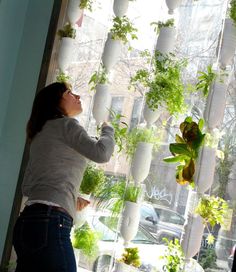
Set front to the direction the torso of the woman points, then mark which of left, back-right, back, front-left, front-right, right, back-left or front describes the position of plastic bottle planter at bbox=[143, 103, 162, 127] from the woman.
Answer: front

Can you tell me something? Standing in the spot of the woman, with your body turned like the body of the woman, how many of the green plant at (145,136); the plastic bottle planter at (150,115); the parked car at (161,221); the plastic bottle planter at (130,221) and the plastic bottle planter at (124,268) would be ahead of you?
5

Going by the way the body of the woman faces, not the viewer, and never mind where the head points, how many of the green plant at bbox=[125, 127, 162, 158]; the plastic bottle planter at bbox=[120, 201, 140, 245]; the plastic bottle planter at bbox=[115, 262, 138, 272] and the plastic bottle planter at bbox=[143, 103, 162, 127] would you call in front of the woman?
4

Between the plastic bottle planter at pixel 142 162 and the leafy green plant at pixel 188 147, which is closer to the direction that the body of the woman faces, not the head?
the plastic bottle planter

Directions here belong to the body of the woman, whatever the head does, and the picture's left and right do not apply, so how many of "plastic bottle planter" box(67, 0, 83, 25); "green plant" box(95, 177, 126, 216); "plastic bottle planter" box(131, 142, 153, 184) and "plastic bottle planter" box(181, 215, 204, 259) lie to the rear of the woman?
0

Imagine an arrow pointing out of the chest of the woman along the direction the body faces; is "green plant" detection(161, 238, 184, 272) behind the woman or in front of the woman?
in front

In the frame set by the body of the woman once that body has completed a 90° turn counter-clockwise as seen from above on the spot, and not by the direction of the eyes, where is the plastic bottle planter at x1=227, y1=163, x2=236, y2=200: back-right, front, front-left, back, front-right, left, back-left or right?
back-right

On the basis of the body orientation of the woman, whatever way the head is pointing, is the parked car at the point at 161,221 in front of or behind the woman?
in front

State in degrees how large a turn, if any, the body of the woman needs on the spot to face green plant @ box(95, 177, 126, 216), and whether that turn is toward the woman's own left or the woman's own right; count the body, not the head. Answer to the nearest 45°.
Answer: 0° — they already face it

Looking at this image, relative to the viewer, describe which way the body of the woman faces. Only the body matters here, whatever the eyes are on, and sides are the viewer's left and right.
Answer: facing away from the viewer and to the right of the viewer

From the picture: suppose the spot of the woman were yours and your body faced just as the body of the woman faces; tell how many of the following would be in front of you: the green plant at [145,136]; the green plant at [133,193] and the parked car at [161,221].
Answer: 3

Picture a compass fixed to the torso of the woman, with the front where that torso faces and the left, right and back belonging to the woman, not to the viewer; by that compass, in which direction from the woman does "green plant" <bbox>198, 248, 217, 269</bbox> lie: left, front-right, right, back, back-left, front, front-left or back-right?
front-right

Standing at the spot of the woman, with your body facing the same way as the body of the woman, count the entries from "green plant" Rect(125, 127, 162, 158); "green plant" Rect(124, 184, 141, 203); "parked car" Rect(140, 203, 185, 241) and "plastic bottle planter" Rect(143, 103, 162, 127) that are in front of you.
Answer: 4

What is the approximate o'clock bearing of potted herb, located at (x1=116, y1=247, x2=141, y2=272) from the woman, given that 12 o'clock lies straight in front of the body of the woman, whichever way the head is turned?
The potted herb is roughly at 12 o'clock from the woman.

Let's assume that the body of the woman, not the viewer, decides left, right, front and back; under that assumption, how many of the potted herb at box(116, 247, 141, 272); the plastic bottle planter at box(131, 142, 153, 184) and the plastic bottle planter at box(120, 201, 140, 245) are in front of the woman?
3
